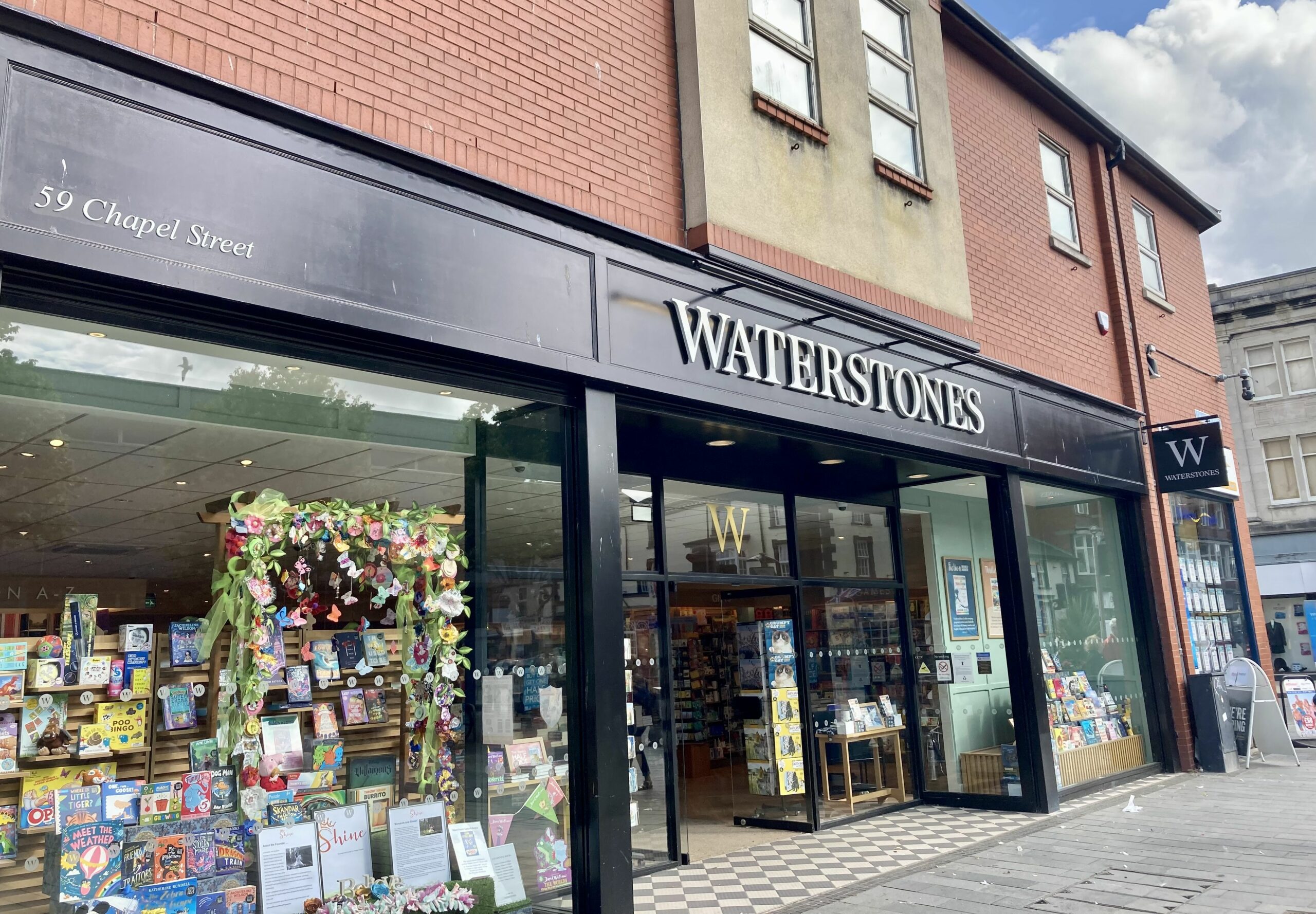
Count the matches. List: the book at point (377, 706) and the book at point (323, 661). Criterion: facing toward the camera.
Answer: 2

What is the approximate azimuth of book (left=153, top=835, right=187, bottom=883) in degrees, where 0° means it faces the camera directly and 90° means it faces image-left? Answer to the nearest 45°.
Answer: approximately 0°

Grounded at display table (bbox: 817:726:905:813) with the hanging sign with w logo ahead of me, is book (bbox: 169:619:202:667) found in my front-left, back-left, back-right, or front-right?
back-right

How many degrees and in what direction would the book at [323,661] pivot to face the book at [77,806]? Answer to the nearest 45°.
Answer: approximately 45° to its right

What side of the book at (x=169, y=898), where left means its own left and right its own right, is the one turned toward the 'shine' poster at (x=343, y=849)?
left

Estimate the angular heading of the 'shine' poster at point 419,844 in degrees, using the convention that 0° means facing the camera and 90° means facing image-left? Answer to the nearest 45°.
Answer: approximately 0°
